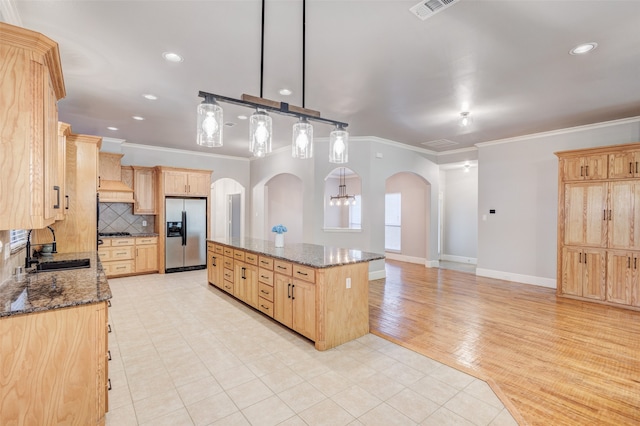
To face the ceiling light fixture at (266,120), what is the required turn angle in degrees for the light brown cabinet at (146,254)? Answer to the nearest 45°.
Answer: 0° — it already faces it

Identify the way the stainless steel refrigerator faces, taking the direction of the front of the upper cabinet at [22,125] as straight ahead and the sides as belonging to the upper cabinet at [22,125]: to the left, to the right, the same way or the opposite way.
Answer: to the right

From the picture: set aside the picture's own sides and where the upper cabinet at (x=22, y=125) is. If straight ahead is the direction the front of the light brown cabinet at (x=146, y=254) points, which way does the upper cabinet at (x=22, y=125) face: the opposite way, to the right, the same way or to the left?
to the left

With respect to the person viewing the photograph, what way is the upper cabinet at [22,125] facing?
facing to the right of the viewer

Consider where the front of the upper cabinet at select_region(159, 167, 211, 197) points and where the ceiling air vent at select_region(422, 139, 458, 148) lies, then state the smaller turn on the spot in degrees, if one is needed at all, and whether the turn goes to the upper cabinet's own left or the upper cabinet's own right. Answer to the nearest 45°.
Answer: approximately 45° to the upper cabinet's own left

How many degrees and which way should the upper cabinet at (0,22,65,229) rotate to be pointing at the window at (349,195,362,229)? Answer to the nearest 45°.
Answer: approximately 45° to its left

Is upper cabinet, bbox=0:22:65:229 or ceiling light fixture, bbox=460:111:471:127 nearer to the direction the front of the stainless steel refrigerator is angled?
the upper cabinet

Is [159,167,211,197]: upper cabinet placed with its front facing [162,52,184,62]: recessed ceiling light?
yes

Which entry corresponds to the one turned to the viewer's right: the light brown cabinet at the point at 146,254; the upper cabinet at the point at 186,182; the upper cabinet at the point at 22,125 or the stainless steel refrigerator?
the upper cabinet at the point at 22,125

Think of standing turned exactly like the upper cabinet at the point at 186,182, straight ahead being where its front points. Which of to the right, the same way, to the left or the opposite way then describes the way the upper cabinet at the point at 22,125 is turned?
to the left

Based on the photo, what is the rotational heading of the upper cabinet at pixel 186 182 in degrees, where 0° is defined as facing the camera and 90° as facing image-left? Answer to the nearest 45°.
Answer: approximately 0°

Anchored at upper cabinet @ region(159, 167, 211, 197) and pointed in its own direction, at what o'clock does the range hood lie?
The range hood is roughly at 3 o'clock from the upper cabinet.
